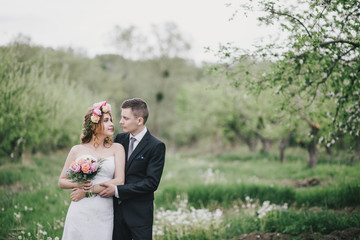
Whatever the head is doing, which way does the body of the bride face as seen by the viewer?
toward the camera

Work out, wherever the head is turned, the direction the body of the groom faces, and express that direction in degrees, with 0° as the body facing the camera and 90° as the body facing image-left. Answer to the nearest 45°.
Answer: approximately 45°

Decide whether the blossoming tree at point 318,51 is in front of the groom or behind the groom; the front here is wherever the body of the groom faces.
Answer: behind

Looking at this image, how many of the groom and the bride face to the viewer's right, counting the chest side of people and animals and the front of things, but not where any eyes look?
0

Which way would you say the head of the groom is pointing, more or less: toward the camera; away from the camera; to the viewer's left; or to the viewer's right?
to the viewer's left
